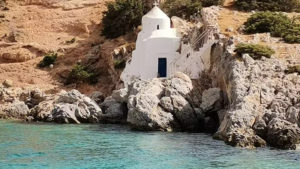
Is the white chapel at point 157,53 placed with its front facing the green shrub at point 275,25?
no

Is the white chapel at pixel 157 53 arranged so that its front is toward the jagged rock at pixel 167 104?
yes

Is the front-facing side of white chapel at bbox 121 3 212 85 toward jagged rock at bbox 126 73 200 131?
yes

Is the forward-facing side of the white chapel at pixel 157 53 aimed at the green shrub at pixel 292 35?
no

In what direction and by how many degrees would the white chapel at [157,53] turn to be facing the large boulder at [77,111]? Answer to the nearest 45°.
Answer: approximately 45° to its right

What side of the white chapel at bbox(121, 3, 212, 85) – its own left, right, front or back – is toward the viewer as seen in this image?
front

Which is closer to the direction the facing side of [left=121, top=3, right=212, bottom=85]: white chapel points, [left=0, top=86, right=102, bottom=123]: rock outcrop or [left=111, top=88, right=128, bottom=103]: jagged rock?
the jagged rock

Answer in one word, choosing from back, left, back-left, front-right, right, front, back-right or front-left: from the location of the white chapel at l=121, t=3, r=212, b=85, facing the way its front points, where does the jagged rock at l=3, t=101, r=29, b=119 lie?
right

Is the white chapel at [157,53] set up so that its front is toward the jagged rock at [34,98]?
no

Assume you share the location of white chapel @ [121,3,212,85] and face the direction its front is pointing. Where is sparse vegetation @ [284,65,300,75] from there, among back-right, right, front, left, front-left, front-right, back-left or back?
front-left

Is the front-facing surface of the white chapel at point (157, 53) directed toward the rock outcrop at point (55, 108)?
no
